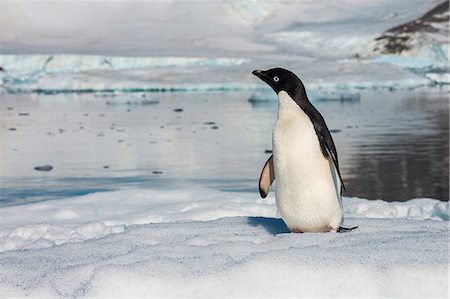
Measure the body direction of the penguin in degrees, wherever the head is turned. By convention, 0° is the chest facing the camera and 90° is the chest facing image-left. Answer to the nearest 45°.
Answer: approximately 45°
